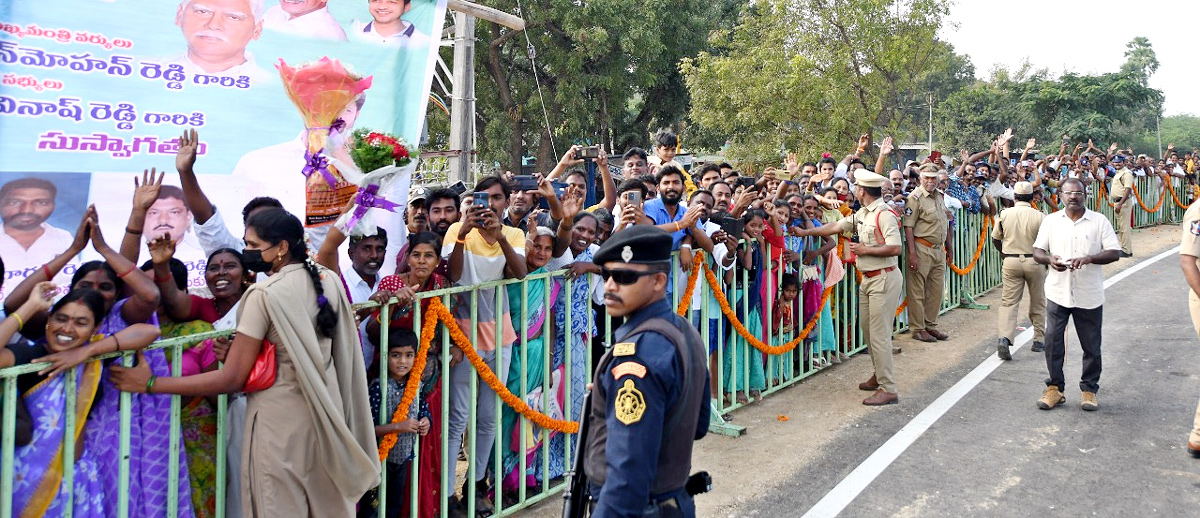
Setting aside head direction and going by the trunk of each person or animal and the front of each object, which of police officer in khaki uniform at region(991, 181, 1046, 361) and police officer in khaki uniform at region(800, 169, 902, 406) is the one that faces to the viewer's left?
police officer in khaki uniform at region(800, 169, 902, 406)

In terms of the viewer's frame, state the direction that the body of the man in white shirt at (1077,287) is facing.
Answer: toward the camera

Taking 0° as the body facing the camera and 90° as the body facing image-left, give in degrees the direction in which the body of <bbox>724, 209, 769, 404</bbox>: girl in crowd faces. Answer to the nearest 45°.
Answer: approximately 315°

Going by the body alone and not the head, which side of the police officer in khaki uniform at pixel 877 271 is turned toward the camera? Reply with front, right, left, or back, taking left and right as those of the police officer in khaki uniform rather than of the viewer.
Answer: left

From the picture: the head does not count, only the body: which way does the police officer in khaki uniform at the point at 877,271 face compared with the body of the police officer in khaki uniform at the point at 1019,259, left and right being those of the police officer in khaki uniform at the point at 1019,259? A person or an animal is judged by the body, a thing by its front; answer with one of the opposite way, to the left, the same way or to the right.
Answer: to the left

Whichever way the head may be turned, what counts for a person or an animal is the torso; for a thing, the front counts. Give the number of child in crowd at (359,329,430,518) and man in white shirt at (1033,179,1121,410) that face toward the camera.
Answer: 2

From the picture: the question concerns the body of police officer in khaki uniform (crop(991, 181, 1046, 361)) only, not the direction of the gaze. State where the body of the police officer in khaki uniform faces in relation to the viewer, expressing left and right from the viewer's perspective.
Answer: facing away from the viewer

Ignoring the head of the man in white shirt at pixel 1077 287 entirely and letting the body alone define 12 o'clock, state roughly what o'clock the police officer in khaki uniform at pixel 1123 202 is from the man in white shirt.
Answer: The police officer in khaki uniform is roughly at 6 o'clock from the man in white shirt.

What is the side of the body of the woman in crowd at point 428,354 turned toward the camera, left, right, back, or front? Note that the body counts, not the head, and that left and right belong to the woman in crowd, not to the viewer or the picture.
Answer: front

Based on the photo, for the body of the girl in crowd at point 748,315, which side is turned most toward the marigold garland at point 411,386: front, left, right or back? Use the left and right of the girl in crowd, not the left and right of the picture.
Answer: right

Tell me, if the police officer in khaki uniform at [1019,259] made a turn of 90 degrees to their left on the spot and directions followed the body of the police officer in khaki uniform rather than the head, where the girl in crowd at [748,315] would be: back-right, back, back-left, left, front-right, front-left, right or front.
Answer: front-left

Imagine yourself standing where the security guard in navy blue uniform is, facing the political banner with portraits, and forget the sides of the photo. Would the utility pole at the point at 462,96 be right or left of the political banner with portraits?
right
